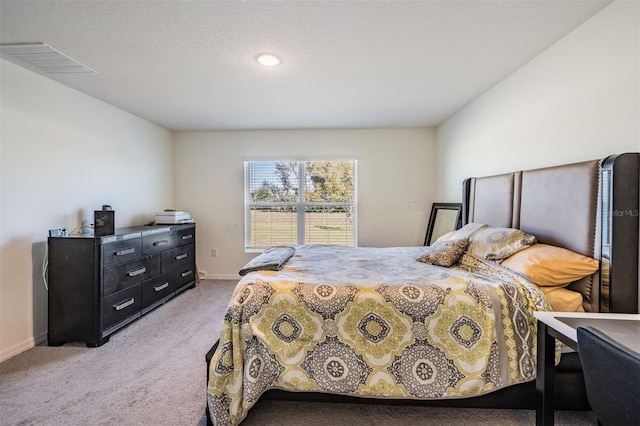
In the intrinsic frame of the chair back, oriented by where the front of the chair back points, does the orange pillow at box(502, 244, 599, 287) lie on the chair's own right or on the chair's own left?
on the chair's own left

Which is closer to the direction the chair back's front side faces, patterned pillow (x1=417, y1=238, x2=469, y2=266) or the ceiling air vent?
the patterned pillow

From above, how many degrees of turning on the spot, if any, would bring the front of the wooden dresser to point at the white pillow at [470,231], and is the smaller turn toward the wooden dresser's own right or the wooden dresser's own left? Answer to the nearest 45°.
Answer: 0° — it already faces it

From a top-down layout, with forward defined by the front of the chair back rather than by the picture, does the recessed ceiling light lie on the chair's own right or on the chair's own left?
on the chair's own left

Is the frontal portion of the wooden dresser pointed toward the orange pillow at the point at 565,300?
yes

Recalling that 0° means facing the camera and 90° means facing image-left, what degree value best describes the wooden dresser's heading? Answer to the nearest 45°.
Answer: approximately 315°

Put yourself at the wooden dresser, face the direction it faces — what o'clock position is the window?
The window is roughly at 10 o'clock from the wooden dresser.

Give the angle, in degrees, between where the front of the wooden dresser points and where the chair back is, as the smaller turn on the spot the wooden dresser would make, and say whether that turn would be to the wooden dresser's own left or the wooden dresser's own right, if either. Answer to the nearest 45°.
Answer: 0° — it already faces it

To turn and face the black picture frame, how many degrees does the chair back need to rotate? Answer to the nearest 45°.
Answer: approximately 135° to its left

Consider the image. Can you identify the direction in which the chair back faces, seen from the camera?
facing away from the viewer and to the right of the viewer

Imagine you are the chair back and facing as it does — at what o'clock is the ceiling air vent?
The ceiling air vent is roughly at 7 o'clock from the chair back.
